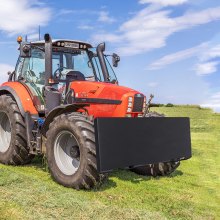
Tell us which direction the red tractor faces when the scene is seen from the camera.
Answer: facing the viewer and to the right of the viewer
